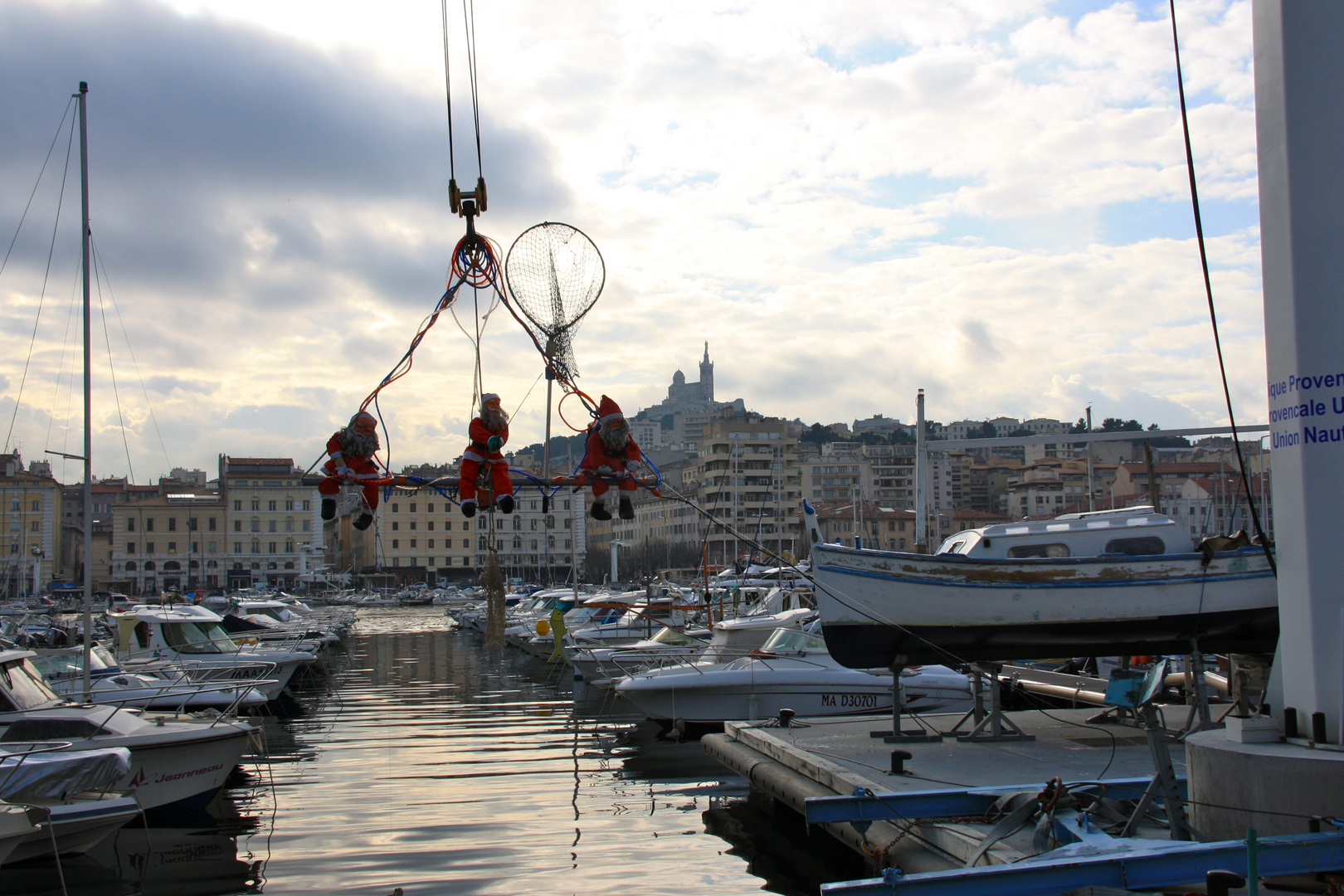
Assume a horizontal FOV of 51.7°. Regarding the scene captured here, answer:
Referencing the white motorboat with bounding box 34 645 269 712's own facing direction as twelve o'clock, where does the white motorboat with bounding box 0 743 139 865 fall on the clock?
the white motorboat with bounding box 0 743 139 865 is roughly at 3 o'clock from the white motorboat with bounding box 34 645 269 712.

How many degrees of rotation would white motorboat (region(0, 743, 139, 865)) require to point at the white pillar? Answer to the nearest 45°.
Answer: approximately 45° to its right

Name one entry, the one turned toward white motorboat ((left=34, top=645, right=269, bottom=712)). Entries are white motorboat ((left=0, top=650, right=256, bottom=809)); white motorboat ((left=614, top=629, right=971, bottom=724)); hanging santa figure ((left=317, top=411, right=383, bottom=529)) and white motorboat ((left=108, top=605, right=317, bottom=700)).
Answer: white motorboat ((left=614, top=629, right=971, bottom=724))

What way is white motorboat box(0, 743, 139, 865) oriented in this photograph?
to the viewer's right

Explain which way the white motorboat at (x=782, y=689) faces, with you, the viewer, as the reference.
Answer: facing to the left of the viewer

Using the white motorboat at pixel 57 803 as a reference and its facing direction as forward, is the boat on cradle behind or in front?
in front

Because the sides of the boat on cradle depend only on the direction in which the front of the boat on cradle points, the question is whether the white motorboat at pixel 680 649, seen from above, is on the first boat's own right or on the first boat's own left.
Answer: on the first boat's own right

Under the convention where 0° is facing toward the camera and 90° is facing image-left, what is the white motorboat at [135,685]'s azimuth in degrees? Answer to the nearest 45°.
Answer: approximately 270°

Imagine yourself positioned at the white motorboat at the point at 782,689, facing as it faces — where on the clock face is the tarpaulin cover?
The tarpaulin cover is roughly at 10 o'clock from the white motorboat.

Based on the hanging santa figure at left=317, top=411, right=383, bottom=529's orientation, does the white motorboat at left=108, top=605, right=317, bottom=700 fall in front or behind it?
behind

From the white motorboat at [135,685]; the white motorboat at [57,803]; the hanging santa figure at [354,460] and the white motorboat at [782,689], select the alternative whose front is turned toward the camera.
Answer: the hanging santa figure

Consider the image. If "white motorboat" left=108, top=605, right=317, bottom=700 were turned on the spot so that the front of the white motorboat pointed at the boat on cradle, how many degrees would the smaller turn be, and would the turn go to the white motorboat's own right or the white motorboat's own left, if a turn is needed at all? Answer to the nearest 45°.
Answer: approximately 45° to the white motorboat's own right

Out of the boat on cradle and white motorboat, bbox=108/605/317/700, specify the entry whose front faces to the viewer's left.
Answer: the boat on cradle

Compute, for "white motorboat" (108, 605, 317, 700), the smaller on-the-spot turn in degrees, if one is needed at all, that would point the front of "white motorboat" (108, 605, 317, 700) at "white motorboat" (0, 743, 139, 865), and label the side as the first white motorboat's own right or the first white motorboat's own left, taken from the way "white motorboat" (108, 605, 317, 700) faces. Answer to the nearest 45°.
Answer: approximately 90° to the first white motorboat's own right
